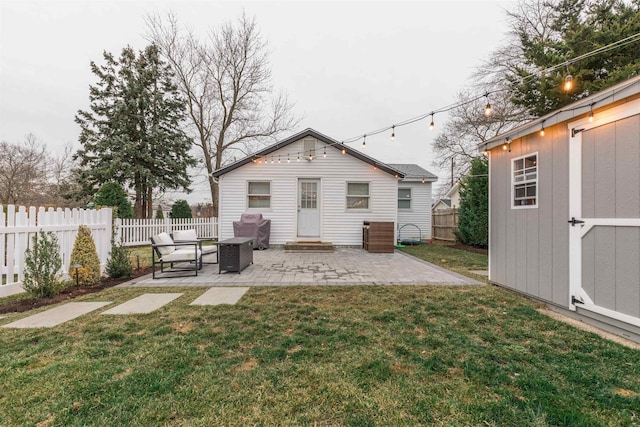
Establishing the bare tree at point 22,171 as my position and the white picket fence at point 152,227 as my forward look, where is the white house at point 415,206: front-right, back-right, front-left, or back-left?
front-left

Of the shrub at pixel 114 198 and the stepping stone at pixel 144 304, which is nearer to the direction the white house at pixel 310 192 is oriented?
the stepping stone

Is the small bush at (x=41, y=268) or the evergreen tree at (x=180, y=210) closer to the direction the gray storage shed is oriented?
the small bush

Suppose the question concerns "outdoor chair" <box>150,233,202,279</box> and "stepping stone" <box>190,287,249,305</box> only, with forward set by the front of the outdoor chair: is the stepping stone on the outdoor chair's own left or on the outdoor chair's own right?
on the outdoor chair's own right

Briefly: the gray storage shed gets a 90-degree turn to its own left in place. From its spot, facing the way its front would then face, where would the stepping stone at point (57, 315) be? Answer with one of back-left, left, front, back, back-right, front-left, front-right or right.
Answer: right

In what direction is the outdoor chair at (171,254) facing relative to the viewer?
to the viewer's right

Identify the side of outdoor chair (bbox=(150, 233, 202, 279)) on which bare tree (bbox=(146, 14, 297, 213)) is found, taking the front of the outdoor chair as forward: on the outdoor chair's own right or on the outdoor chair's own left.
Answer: on the outdoor chair's own left

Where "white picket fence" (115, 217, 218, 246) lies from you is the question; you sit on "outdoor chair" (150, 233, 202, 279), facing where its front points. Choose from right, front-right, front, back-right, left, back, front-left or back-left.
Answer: left

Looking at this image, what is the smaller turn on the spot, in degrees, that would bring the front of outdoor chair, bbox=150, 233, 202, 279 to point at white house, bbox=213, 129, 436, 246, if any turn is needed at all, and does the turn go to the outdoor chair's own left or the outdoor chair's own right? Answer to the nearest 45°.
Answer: approximately 45° to the outdoor chair's own left

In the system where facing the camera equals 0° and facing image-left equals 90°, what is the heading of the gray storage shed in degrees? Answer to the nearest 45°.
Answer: approximately 45°

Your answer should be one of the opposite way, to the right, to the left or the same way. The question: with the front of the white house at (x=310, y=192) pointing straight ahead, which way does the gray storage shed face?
to the right

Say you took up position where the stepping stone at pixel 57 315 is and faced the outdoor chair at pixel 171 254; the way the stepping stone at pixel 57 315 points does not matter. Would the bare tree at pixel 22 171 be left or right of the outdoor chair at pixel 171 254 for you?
left

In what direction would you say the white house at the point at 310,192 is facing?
toward the camera

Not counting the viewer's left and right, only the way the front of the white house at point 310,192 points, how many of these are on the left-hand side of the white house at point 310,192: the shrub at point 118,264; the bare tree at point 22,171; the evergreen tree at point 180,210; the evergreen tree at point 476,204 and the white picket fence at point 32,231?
1
